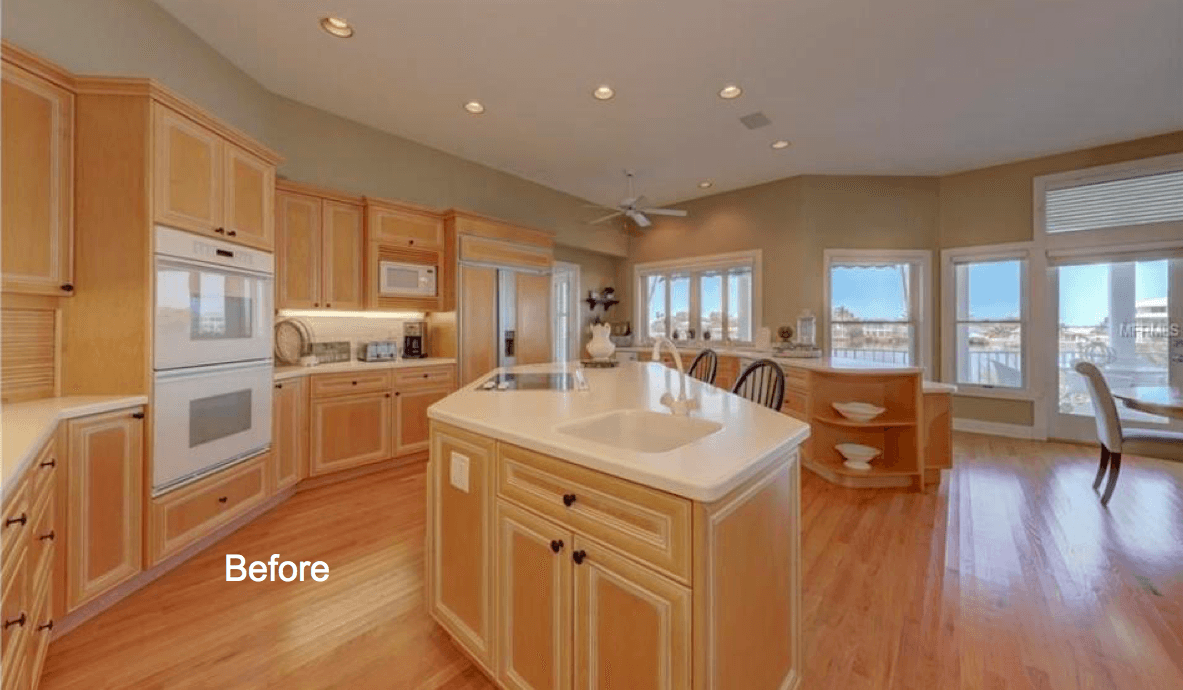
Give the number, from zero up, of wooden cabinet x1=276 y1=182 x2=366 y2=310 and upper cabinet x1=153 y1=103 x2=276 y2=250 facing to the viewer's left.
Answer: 0

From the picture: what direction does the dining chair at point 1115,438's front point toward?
to the viewer's right

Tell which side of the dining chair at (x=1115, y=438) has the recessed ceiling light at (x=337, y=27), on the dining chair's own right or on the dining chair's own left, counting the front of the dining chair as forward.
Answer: on the dining chair's own right

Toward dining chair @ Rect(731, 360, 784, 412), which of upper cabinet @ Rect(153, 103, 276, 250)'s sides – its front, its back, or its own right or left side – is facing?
front

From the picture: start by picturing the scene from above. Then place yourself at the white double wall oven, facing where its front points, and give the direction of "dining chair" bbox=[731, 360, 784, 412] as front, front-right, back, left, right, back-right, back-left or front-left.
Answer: front

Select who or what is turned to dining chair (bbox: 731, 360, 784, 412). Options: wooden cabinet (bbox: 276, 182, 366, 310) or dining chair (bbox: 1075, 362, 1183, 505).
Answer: the wooden cabinet

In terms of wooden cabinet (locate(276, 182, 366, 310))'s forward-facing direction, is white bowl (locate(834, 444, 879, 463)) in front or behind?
in front

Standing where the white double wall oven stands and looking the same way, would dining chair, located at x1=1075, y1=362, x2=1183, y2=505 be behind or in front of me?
in front

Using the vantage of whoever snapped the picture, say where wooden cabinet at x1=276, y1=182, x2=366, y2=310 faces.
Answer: facing the viewer and to the right of the viewer

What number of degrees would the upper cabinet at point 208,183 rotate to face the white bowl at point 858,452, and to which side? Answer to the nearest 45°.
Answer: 0° — it already faces it
